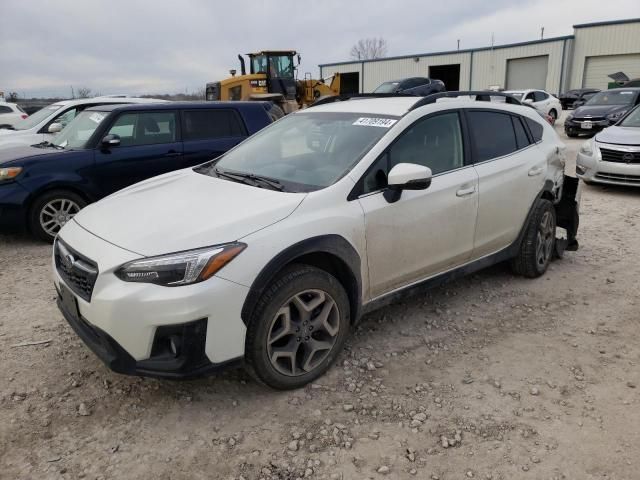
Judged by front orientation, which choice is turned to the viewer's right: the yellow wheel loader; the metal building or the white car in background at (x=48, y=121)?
the yellow wheel loader

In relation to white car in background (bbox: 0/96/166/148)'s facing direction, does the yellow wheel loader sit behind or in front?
behind

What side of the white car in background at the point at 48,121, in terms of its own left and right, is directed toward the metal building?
back

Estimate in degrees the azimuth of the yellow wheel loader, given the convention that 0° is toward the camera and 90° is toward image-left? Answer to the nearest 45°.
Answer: approximately 270°

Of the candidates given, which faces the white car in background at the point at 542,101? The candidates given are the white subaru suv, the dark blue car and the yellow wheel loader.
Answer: the yellow wheel loader

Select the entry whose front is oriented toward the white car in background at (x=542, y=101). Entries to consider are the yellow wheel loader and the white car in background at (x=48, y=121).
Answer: the yellow wheel loader

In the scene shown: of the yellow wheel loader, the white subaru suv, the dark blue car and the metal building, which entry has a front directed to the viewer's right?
the yellow wheel loader

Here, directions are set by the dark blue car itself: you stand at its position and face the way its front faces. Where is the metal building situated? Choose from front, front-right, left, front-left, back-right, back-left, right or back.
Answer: back

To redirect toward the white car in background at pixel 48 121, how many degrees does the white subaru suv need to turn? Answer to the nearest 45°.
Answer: approximately 90° to its right

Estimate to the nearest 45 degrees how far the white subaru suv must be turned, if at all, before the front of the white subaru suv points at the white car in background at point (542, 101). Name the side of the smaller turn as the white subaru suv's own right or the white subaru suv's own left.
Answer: approximately 180°

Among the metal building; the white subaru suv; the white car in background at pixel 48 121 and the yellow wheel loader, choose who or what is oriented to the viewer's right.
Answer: the yellow wheel loader

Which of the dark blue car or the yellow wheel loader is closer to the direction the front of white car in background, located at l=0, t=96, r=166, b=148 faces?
the dark blue car

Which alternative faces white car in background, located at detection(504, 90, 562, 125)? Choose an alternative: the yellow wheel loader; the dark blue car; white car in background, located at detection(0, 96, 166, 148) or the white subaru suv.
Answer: the yellow wheel loader

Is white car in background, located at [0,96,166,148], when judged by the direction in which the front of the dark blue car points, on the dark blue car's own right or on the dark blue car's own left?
on the dark blue car's own right
